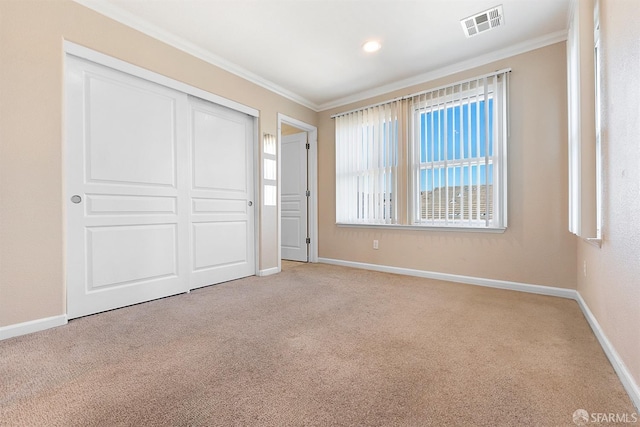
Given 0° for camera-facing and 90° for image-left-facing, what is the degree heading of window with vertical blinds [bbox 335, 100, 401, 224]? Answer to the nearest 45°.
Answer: approximately 45°

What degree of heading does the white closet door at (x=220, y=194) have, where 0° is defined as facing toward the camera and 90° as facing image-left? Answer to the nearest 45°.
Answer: approximately 315°

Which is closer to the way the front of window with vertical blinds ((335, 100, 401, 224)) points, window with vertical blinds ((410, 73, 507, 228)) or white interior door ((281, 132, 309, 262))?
the white interior door

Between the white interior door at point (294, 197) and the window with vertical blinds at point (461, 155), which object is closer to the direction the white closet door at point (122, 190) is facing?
the window with vertical blinds

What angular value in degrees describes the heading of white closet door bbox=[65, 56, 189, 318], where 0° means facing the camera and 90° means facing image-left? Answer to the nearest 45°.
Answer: approximately 315°
